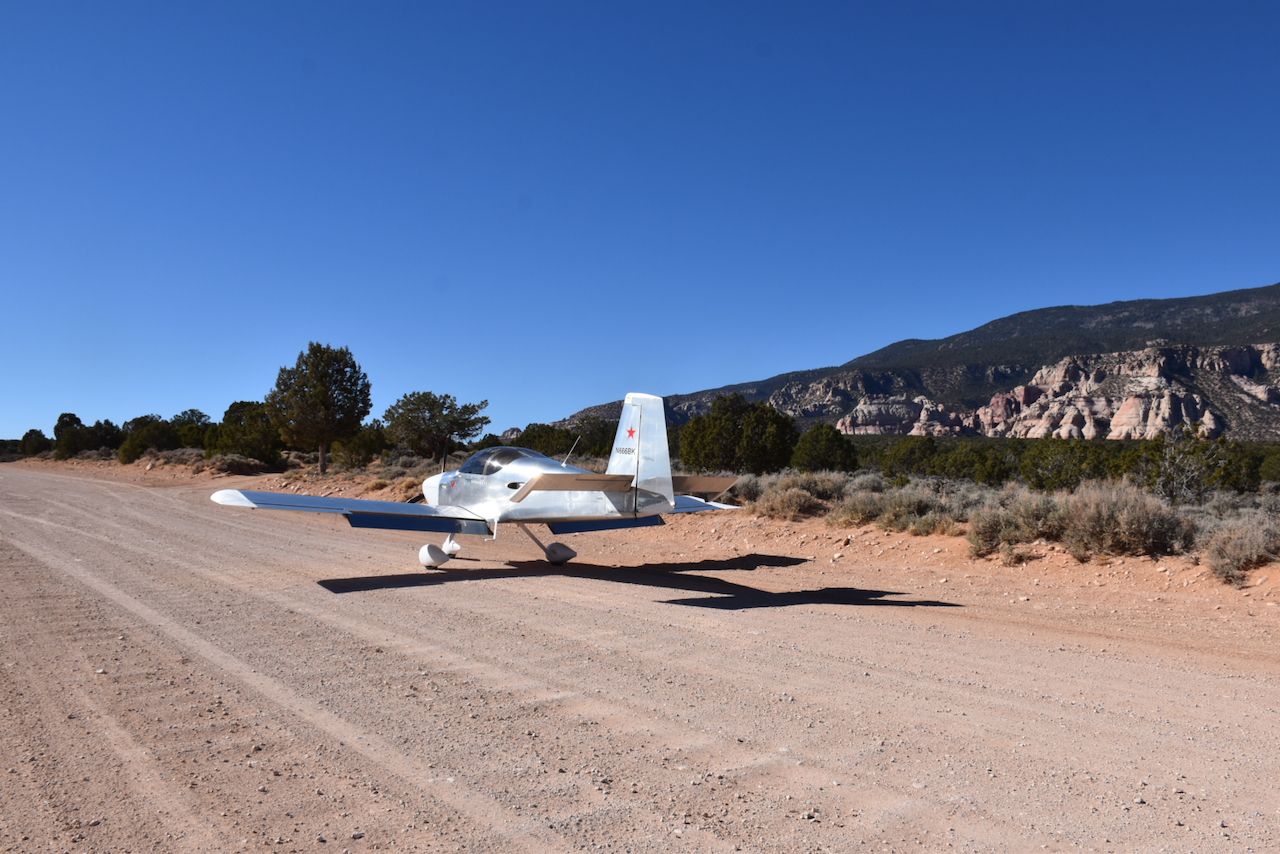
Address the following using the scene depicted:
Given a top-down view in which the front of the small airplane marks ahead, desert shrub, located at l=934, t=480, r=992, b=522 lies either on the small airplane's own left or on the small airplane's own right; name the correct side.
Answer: on the small airplane's own right

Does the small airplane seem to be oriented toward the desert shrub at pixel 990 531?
no

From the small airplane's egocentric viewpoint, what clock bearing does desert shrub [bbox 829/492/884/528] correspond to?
The desert shrub is roughly at 4 o'clock from the small airplane.

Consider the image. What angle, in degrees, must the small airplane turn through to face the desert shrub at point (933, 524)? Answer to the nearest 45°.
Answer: approximately 135° to its right

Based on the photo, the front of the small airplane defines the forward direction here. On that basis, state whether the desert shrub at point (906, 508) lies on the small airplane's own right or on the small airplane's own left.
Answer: on the small airplane's own right

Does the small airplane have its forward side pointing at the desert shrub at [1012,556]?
no

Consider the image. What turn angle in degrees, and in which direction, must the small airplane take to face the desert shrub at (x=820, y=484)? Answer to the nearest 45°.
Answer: approximately 90° to its right

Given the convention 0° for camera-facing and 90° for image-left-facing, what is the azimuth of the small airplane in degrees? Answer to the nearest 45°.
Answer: approximately 135°

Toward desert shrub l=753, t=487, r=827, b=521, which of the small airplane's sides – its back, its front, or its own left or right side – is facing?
right

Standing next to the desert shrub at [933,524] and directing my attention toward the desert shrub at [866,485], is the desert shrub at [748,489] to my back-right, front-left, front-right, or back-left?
front-left

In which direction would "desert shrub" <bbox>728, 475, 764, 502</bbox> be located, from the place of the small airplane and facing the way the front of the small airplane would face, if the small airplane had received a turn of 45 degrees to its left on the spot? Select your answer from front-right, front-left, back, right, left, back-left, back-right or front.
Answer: back-right

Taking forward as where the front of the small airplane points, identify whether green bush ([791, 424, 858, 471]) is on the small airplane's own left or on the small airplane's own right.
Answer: on the small airplane's own right

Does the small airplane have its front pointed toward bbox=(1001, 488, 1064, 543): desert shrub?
no

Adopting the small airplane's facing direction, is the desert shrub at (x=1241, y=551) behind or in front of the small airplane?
behind
